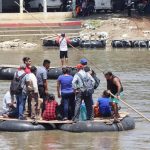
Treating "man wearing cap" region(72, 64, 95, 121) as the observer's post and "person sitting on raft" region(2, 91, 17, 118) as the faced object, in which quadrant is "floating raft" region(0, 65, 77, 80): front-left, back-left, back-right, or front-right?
front-right

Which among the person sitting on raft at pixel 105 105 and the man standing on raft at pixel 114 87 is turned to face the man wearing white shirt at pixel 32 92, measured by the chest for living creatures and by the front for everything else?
the man standing on raft
